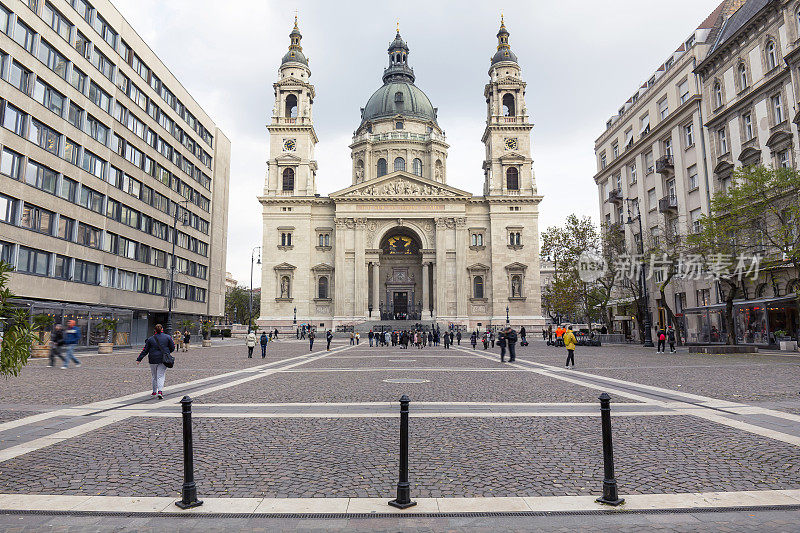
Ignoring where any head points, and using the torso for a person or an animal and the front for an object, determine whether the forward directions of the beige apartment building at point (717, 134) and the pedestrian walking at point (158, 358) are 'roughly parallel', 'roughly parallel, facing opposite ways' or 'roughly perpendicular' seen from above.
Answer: roughly perpendicular

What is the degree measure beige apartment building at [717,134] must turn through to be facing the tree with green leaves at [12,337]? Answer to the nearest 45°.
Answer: approximately 45° to its left

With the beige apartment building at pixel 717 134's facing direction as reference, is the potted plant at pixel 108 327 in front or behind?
in front

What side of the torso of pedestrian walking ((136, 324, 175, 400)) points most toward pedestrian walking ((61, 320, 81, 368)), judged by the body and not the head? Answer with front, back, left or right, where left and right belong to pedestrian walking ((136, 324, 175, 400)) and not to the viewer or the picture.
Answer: front

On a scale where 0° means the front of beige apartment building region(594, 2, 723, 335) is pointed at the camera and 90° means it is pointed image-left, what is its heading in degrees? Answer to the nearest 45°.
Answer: approximately 45°

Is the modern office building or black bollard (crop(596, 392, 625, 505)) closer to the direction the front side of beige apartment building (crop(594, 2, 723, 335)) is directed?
the modern office building

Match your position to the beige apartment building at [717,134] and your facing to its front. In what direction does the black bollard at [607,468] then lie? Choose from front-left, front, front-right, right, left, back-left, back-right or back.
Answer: front-left

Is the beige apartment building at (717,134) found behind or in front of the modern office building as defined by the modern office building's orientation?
in front

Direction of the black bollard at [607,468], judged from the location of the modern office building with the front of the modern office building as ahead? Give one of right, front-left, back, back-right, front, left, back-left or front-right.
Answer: front-right

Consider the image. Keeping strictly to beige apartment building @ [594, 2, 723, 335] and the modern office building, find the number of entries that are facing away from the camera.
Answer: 0

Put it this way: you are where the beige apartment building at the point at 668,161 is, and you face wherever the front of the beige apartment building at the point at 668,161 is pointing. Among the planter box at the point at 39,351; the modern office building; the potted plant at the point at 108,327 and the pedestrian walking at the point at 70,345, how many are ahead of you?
4
